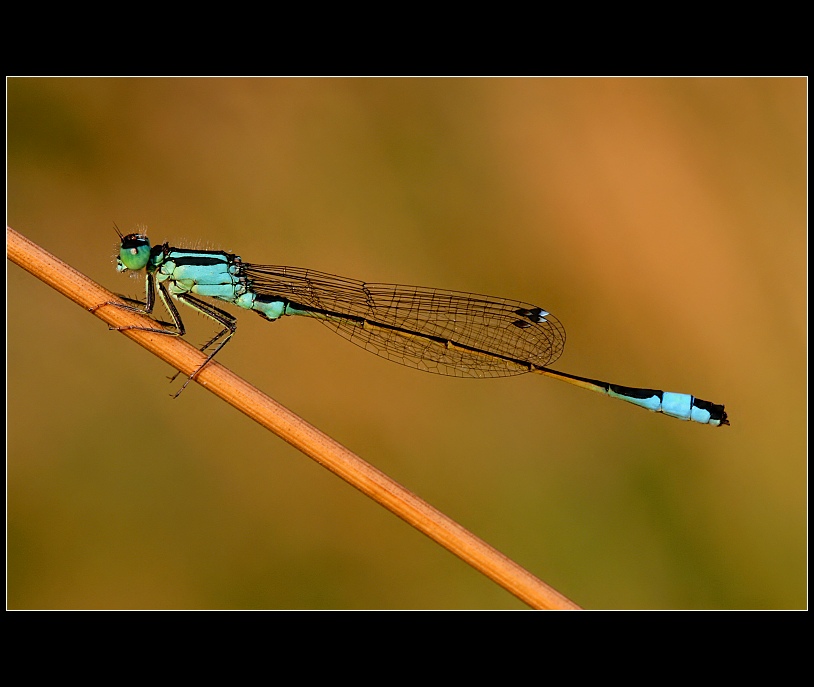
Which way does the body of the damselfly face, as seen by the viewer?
to the viewer's left
